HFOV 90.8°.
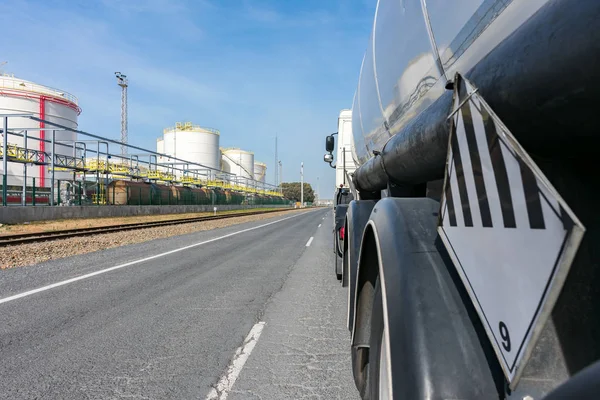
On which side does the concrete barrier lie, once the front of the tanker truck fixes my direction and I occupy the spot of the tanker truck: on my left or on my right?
on my left

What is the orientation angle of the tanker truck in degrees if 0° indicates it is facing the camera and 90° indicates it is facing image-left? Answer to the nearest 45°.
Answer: approximately 180°
